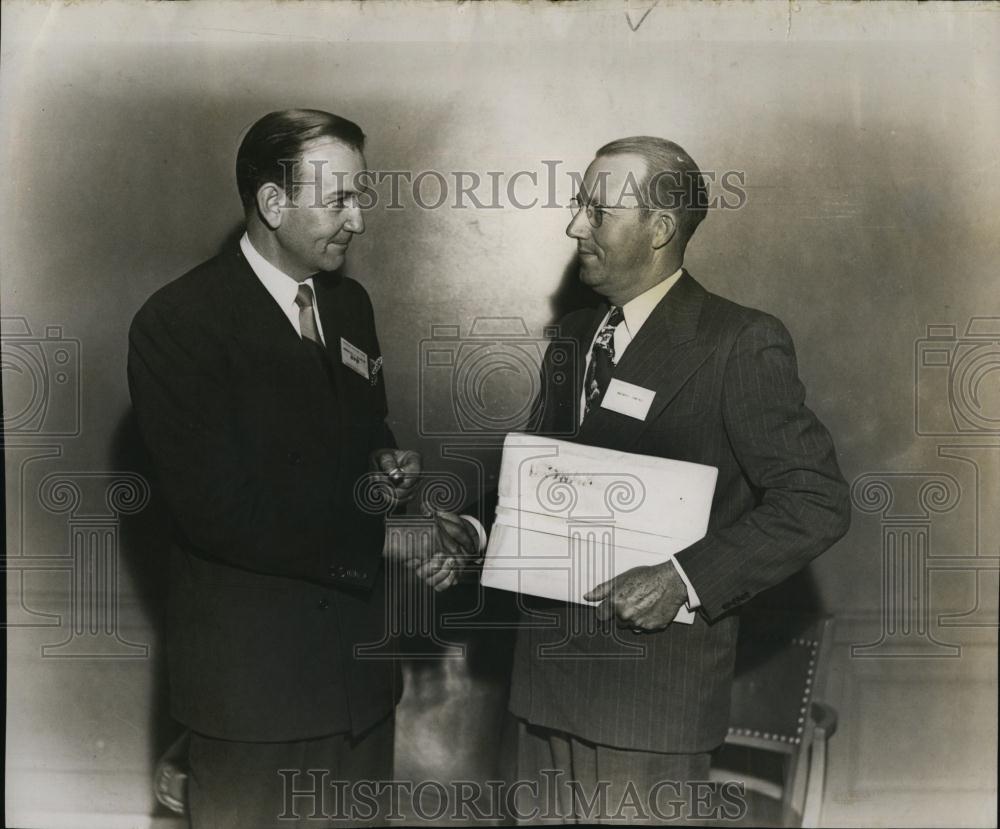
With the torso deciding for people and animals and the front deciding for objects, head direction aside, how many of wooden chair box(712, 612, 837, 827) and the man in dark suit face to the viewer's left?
0

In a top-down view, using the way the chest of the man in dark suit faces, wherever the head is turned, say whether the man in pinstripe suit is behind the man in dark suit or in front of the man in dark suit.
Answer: in front

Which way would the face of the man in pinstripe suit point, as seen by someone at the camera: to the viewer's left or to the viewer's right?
to the viewer's left

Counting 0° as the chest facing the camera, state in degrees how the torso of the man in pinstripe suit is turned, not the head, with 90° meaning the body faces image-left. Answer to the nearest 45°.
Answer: approximately 45°

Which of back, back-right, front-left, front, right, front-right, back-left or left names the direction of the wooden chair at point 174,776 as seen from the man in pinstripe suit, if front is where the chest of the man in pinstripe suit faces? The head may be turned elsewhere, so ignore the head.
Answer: front-right

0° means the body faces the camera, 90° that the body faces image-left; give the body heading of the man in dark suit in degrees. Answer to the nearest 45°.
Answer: approximately 315°

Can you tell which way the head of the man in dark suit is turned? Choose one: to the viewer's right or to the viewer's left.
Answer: to the viewer's right
